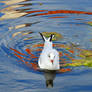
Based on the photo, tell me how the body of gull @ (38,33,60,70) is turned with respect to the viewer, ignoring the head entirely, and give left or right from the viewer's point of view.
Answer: facing the viewer
